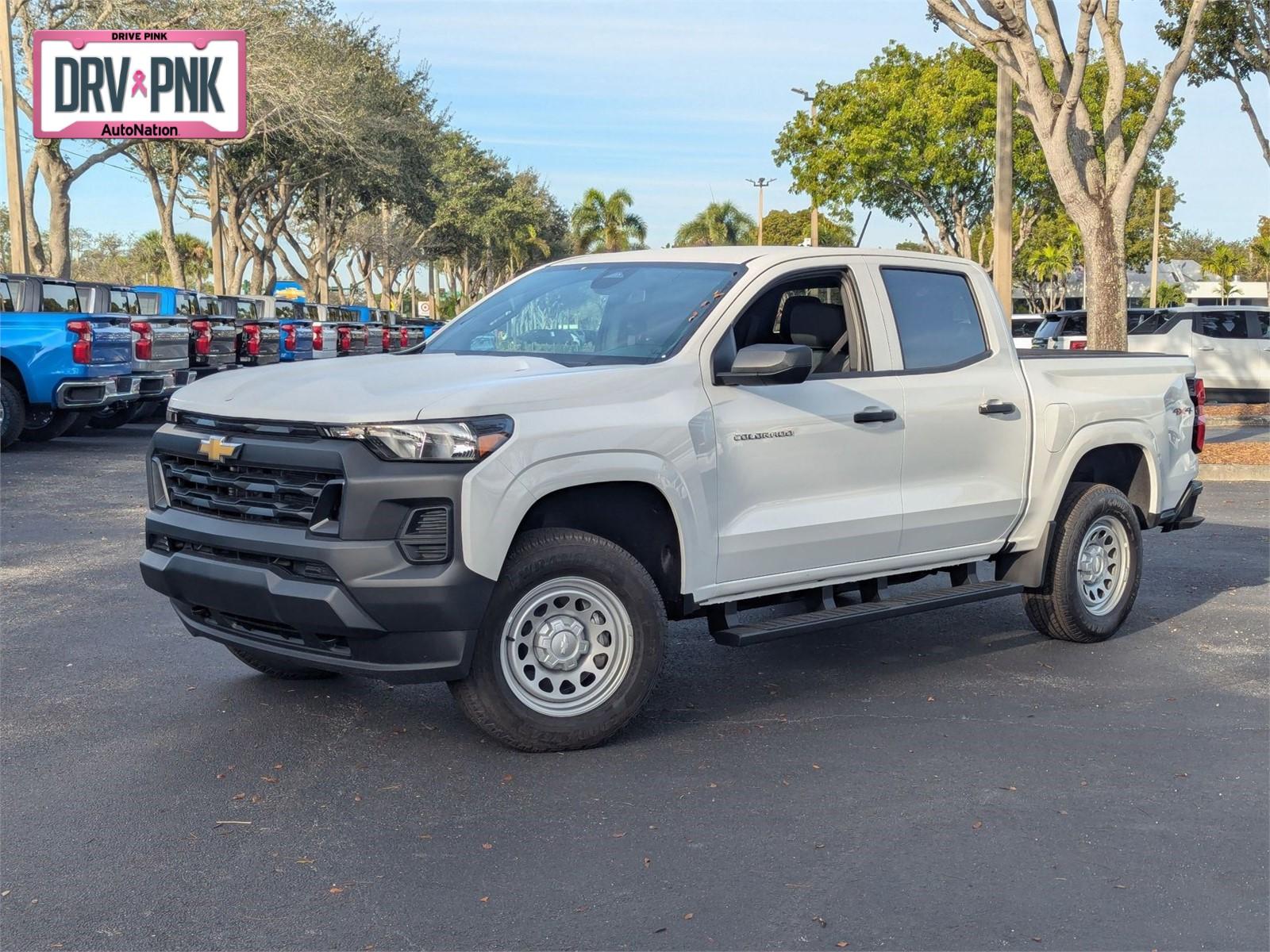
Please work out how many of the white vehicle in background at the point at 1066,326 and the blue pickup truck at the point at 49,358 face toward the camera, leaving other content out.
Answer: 0

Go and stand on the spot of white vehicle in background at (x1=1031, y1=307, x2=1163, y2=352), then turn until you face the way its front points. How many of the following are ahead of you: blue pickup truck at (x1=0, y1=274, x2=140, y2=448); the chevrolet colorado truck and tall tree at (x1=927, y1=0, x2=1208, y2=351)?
0

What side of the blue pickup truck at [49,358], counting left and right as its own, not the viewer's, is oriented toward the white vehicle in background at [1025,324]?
right

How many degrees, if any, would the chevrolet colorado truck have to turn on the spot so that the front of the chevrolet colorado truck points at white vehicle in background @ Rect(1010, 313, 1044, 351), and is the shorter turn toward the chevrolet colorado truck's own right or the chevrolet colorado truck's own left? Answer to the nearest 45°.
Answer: approximately 135° to the chevrolet colorado truck's own right

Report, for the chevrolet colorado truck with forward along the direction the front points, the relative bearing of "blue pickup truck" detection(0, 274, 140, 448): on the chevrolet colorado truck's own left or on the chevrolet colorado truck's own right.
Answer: on the chevrolet colorado truck's own right

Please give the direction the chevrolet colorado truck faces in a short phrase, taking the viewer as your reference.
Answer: facing the viewer and to the left of the viewer

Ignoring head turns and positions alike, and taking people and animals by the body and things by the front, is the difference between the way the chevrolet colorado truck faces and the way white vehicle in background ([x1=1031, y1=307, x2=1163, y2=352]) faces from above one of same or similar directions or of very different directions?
very different directions

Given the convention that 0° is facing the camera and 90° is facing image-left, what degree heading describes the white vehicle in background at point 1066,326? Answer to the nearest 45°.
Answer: approximately 225°

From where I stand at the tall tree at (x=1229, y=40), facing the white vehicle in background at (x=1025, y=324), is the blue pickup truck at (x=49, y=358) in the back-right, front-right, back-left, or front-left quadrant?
back-left

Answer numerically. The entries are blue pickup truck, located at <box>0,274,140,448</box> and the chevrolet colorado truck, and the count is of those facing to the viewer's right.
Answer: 0
